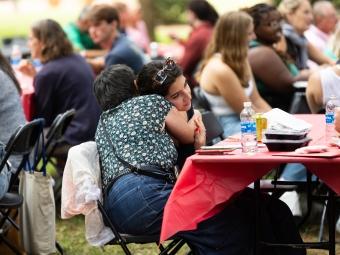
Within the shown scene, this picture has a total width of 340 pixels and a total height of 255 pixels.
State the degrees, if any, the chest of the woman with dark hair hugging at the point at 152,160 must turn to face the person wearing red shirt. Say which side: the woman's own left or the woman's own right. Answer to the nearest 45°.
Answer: approximately 45° to the woman's own left

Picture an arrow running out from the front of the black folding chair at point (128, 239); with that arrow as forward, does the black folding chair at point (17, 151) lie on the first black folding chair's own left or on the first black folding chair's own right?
on the first black folding chair's own left

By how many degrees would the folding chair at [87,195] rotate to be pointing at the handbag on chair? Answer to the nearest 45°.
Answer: approximately 135° to its left

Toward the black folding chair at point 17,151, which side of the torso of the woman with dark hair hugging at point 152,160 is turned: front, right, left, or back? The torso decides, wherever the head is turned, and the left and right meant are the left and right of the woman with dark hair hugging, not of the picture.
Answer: left

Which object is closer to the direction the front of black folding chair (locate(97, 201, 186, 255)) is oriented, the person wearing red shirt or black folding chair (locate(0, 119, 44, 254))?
the person wearing red shirt

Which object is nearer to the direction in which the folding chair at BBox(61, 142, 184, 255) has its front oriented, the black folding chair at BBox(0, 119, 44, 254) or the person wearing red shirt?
the person wearing red shirt

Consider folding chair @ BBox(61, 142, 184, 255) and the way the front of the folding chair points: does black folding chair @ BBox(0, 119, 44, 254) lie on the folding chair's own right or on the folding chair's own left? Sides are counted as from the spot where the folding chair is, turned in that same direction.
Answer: on the folding chair's own left

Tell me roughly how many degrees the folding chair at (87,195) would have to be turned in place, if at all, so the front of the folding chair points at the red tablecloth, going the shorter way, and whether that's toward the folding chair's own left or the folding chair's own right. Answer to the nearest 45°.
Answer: approximately 45° to the folding chair's own right
